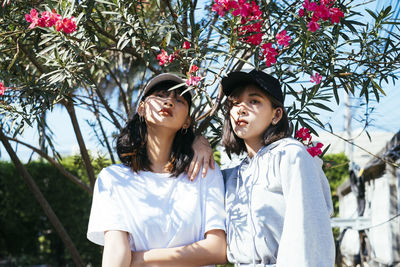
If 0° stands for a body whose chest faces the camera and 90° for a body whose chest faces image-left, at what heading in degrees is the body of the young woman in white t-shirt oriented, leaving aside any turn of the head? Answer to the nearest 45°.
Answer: approximately 0°
